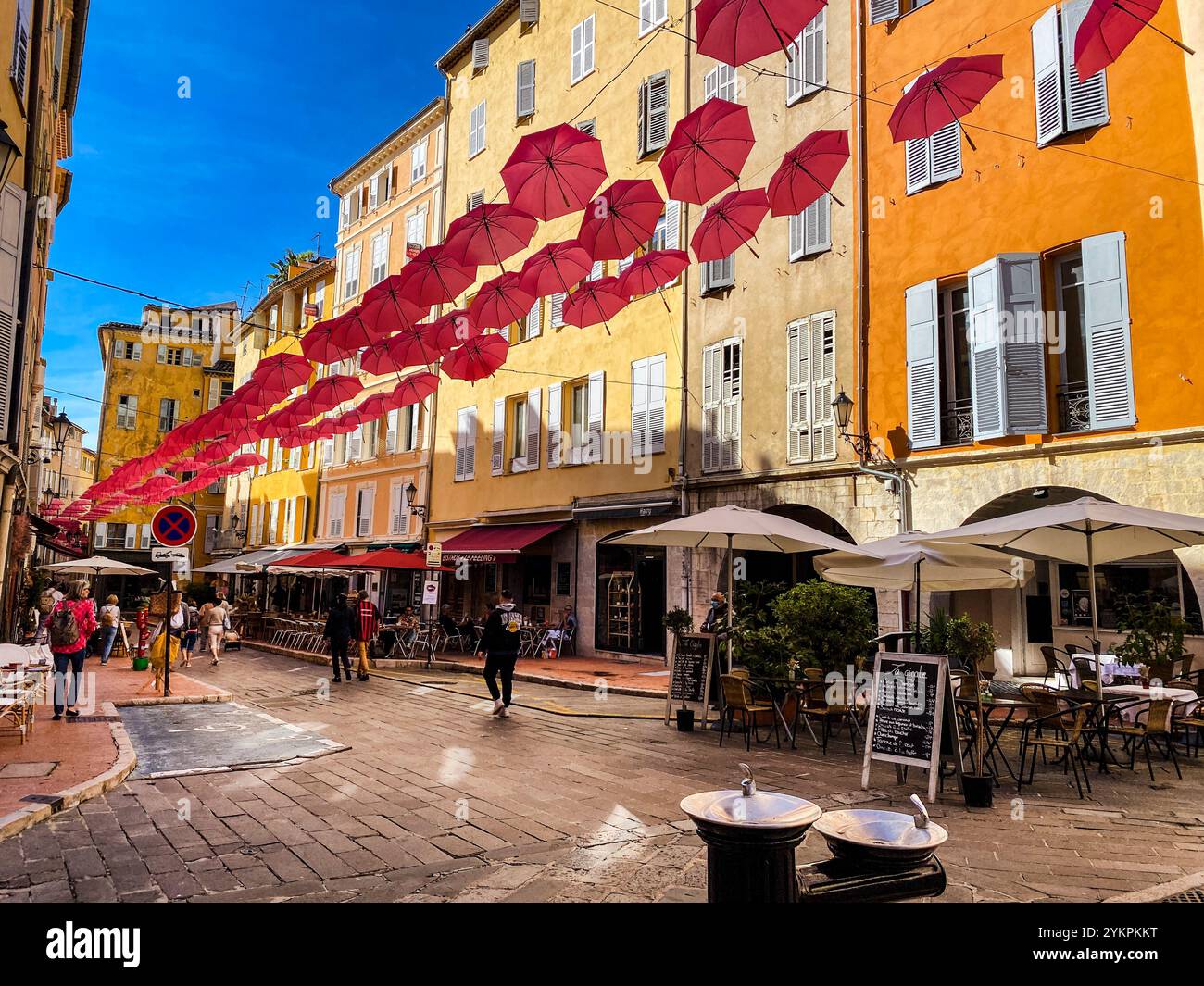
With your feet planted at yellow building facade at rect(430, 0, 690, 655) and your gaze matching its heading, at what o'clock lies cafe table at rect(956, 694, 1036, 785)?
The cafe table is roughly at 10 o'clock from the yellow building facade.

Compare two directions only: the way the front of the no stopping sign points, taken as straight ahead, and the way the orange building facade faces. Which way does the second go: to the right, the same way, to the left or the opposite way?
to the right

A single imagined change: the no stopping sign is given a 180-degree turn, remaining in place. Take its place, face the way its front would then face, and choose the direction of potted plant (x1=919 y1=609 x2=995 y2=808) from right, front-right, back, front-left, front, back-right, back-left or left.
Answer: back-right

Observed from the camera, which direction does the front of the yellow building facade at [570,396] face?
facing the viewer and to the left of the viewer

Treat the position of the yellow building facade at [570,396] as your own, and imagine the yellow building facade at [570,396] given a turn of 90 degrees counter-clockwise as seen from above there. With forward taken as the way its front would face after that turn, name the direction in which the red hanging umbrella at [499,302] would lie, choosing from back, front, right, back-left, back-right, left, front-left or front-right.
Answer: front-right

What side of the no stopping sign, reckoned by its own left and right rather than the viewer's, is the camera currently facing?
front

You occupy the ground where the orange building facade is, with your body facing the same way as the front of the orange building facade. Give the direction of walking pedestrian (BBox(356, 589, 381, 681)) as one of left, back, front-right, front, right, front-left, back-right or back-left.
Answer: front-right

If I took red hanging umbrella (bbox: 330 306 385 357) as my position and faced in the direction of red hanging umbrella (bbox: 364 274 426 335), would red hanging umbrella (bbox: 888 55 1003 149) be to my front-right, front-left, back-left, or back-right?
front-left

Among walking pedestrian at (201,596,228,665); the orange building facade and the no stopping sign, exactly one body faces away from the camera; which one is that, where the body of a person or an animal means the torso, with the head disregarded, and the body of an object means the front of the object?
the walking pedestrian

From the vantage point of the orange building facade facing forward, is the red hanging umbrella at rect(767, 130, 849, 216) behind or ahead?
ahead

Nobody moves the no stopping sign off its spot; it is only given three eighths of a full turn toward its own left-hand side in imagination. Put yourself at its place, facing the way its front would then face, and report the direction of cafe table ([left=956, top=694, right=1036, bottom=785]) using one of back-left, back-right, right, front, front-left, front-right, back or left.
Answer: right

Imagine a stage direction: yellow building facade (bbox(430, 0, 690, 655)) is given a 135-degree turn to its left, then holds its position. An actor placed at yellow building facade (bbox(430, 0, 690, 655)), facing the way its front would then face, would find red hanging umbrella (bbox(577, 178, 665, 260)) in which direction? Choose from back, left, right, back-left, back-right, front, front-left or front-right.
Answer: right

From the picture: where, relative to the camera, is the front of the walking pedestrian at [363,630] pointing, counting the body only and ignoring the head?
away from the camera

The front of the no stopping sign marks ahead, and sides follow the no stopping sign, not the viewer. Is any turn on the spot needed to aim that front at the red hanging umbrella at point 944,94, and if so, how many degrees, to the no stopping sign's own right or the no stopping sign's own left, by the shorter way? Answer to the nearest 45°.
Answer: approximately 45° to the no stopping sign's own left
